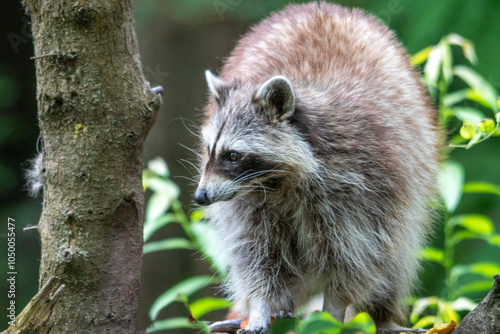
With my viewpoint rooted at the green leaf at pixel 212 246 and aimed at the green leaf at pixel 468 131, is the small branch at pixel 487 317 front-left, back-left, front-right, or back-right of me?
front-right

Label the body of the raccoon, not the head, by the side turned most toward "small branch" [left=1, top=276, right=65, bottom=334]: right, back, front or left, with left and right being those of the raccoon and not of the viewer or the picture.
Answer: right

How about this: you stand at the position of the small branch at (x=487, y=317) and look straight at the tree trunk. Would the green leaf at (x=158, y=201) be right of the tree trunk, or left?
right

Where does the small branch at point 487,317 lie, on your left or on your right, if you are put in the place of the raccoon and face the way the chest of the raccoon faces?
on your left

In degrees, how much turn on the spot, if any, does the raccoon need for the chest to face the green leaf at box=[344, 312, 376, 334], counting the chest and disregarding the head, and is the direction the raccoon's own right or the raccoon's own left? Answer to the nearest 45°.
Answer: approximately 45° to the raccoon's own left

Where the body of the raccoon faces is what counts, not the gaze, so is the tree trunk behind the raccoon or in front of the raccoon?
in front

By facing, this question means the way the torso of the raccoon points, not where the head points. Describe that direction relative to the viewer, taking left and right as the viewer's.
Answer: facing the viewer and to the left of the viewer

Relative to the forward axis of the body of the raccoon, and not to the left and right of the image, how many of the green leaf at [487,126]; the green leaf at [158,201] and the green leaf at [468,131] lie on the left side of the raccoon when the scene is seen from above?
2

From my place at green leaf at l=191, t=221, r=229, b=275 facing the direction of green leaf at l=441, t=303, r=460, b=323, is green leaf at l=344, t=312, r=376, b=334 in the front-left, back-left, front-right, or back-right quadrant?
front-right

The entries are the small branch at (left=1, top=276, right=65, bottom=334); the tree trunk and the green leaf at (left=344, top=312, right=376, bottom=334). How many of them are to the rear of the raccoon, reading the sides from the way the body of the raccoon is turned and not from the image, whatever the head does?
0

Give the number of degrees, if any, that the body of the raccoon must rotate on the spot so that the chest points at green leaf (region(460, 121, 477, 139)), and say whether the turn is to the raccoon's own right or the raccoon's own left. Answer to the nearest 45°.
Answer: approximately 90° to the raccoon's own left

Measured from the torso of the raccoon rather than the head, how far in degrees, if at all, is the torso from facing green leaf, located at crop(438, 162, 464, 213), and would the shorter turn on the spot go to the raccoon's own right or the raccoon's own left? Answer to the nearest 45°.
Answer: approximately 180°
